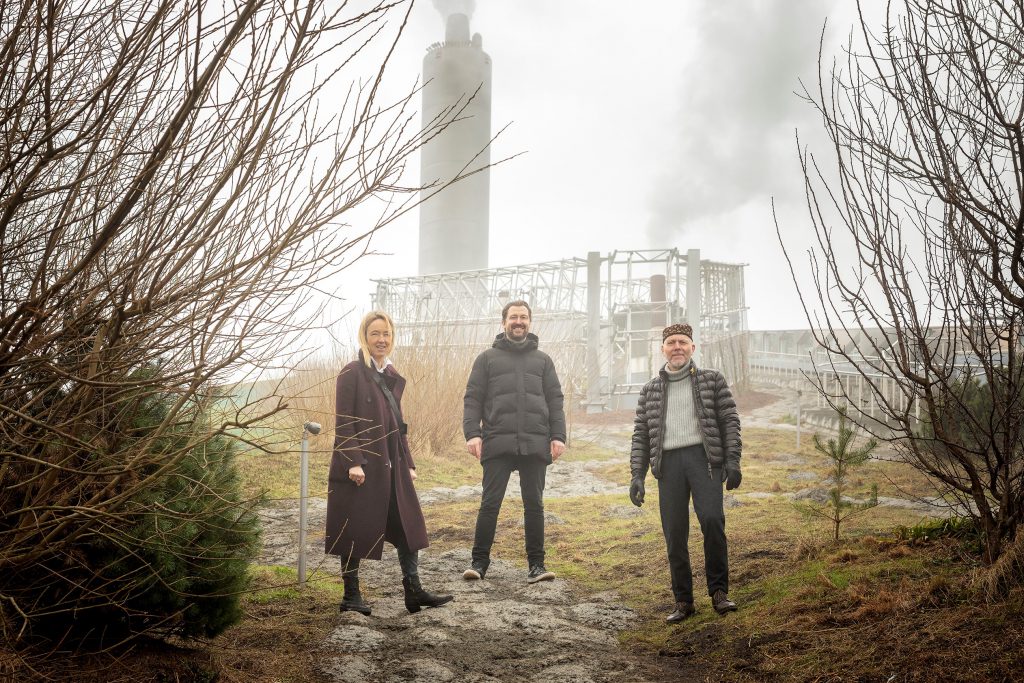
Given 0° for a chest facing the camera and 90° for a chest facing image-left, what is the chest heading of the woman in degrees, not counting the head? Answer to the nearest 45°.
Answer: approximately 315°

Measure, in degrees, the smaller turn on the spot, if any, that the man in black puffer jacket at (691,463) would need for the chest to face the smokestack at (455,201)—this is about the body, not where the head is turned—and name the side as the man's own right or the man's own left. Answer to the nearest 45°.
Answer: approximately 180°

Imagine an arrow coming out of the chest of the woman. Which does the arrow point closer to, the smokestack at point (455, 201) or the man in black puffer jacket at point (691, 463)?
the man in black puffer jacket

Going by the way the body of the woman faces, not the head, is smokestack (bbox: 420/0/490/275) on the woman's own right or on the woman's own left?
on the woman's own left

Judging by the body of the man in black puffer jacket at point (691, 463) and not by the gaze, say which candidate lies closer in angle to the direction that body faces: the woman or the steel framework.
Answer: the woman

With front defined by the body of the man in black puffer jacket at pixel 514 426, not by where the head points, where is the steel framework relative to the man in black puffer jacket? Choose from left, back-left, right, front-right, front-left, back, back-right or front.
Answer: back

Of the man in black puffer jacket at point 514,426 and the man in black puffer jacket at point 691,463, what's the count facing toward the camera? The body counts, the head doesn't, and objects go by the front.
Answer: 2

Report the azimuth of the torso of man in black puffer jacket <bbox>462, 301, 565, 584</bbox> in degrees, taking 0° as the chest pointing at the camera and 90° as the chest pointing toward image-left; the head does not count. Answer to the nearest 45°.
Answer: approximately 0°

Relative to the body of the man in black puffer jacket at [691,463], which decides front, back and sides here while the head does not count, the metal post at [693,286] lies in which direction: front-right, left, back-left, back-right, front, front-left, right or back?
back

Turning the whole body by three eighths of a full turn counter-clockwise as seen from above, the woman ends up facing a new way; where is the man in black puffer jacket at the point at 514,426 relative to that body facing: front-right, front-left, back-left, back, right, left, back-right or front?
front-right

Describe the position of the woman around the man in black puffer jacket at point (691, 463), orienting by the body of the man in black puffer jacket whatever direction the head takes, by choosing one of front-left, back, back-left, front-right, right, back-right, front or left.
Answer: right

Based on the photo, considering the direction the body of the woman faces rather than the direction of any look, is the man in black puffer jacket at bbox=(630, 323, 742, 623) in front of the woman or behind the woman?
in front
